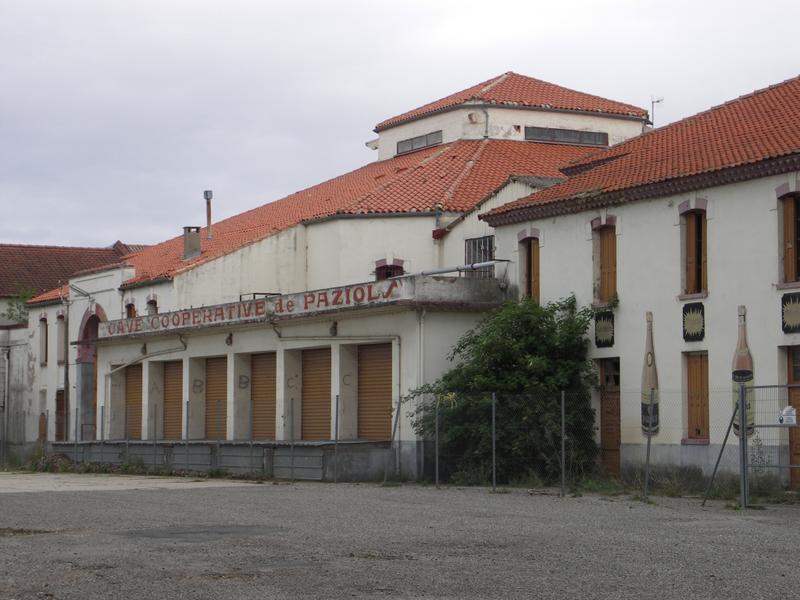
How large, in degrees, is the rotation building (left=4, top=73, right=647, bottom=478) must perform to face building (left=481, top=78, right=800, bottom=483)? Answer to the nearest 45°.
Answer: approximately 90° to its left

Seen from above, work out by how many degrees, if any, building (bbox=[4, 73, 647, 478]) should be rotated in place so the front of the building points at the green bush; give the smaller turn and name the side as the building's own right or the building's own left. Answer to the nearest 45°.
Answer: approximately 45° to the building's own left

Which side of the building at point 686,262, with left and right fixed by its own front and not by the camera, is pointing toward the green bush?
right

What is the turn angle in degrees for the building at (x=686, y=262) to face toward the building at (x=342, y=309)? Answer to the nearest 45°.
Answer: approximately 90° to its right

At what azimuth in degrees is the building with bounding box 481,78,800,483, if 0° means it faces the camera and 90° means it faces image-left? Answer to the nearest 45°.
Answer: approximately 45°
